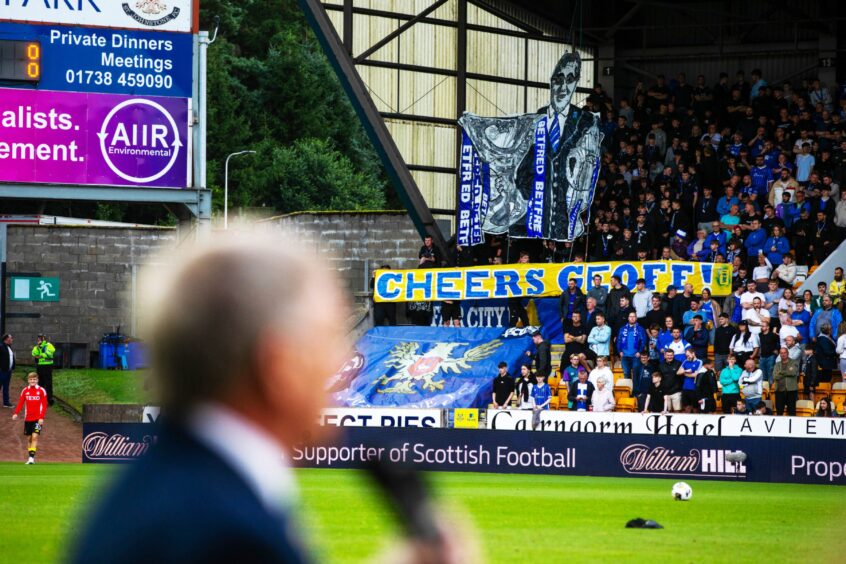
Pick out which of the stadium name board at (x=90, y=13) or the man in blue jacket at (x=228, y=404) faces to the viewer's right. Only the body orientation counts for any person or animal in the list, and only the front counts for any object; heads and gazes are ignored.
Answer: the man in blue jacket

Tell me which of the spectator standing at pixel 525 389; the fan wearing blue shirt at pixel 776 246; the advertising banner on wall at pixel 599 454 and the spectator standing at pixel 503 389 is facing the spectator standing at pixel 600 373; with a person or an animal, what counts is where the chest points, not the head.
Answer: the fan wearing blue shirt

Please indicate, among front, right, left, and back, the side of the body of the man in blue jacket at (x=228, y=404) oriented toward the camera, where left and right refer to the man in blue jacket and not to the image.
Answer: right

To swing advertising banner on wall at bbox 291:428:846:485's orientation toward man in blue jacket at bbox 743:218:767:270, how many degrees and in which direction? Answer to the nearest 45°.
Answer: approximately 135° to its left

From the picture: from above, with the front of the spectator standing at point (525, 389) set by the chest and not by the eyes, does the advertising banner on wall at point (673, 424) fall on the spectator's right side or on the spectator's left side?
on the spectator's left side

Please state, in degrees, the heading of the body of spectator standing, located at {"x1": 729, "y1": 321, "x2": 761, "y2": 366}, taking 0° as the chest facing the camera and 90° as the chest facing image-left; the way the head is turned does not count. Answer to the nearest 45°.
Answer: approximately 45°

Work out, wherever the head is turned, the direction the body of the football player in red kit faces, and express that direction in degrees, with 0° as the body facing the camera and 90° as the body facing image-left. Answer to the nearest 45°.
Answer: approximately 0°

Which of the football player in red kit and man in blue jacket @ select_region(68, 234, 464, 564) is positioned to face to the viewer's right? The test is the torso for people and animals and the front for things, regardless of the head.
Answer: the man in blue jacket

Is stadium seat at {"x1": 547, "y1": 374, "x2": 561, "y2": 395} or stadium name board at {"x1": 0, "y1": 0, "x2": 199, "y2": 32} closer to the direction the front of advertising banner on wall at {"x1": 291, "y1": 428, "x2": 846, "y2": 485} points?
the stadium name board

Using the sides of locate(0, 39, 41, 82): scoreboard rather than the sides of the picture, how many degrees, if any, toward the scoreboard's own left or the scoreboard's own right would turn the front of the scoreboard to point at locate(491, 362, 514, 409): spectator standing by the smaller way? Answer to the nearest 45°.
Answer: approximately 90° to the scoreboard's own left
